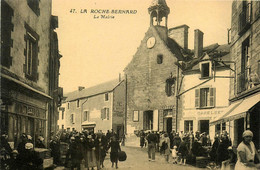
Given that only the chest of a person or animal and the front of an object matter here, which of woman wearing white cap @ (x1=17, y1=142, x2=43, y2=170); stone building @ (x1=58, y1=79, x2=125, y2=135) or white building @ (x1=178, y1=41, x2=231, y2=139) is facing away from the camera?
the woman wearing white cap

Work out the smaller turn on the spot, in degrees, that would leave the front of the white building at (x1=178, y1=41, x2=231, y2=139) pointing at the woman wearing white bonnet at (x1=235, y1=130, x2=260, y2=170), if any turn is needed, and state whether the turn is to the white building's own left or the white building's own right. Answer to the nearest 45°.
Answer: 0° — it already faces them

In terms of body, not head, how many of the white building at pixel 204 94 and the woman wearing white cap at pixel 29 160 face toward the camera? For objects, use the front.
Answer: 1

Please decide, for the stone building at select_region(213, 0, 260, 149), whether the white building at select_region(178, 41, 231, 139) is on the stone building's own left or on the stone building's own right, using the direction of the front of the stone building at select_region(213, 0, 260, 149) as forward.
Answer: on the stone building's own right

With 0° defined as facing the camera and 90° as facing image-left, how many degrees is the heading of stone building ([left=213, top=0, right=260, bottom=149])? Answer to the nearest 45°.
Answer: approximately 45°

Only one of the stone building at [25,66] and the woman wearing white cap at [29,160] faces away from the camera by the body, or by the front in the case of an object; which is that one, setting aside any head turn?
the woman wearing white cap

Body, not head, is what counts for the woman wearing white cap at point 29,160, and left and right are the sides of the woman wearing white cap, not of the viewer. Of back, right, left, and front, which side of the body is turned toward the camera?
back

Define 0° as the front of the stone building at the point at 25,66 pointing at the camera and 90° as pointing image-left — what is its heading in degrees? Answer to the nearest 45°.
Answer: approximately 315°
